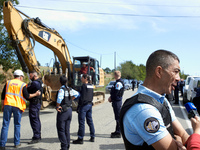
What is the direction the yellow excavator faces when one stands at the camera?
facing the viewer and to the left of the viewer

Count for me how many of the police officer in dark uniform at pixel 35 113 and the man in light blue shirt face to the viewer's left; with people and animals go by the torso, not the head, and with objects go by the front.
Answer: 1

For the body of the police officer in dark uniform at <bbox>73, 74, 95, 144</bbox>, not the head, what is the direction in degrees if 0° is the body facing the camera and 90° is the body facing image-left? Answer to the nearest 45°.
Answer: approximately 135°
